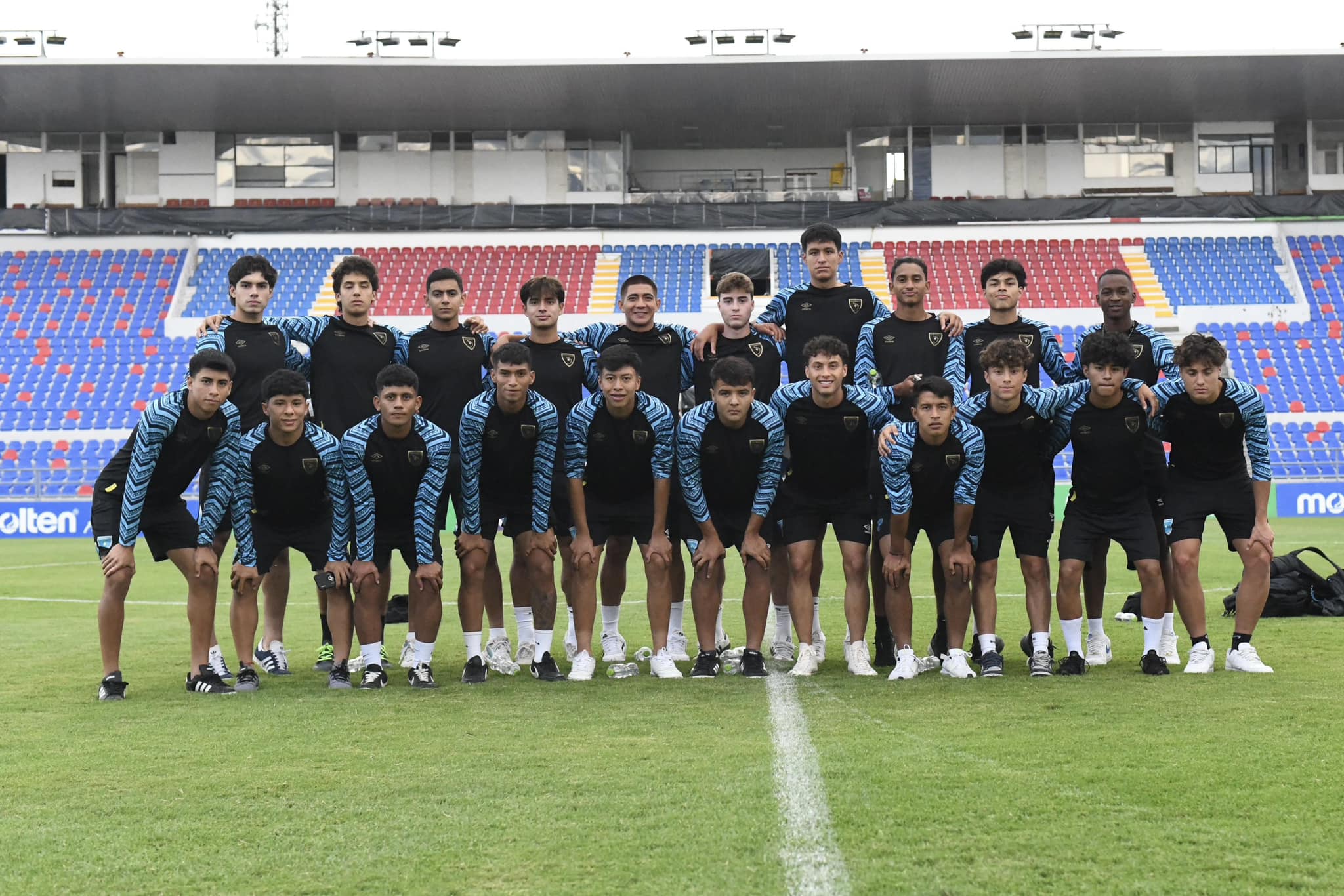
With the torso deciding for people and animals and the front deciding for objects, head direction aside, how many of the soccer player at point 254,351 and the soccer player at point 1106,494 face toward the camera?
2

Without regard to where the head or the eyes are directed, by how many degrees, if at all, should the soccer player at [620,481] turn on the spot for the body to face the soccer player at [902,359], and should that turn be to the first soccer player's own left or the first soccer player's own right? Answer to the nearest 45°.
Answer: approximately 90° to the first soccer player's own left

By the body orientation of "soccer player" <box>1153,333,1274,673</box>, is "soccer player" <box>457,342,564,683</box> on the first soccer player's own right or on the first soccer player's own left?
on the first soccer player's own right

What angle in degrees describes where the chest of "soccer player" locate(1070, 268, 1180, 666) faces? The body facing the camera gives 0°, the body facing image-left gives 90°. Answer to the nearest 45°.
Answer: approximately 0°
